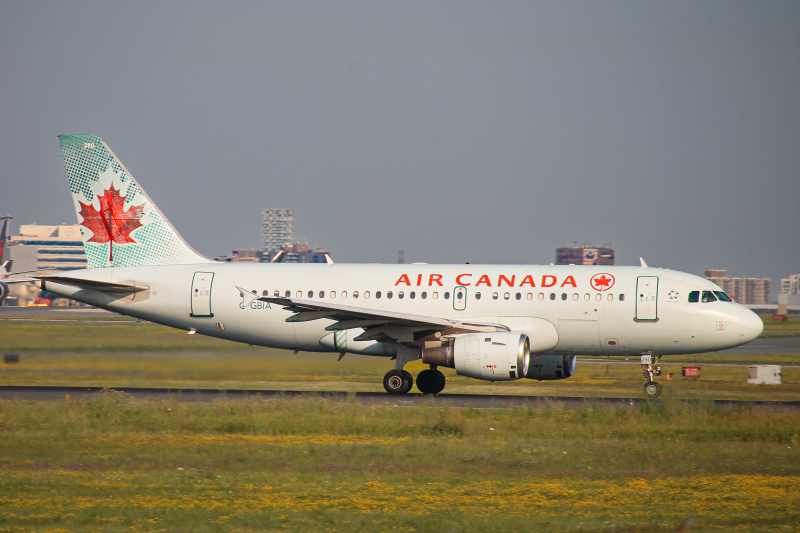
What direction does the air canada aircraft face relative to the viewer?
to the viewer's right
